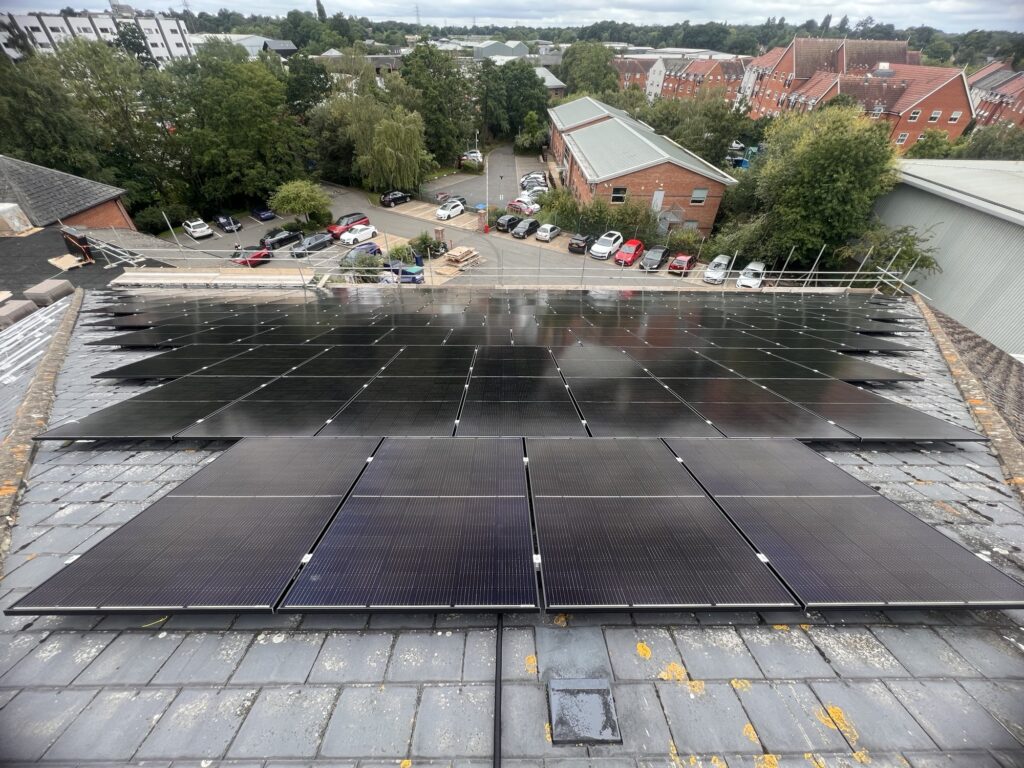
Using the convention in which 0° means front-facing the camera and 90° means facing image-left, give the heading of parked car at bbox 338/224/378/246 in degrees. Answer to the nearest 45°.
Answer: approximately 45°

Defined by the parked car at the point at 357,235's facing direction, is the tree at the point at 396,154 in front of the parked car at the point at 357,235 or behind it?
behind

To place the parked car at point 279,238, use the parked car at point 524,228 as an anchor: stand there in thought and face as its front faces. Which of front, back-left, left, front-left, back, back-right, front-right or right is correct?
front-right

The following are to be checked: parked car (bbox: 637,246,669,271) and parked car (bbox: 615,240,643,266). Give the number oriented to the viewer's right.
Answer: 0

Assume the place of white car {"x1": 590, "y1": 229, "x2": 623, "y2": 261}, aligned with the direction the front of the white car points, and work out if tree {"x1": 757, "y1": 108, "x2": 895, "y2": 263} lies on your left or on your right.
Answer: on your left

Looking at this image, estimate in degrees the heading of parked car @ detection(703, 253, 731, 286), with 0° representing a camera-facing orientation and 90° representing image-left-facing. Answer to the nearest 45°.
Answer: approximately 45°

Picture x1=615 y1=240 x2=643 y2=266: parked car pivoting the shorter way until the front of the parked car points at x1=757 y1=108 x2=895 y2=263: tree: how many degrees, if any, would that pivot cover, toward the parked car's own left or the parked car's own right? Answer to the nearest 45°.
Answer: approximately 135° to the parked car's own left

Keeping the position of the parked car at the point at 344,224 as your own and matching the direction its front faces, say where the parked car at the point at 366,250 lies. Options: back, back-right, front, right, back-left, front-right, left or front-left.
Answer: front-left

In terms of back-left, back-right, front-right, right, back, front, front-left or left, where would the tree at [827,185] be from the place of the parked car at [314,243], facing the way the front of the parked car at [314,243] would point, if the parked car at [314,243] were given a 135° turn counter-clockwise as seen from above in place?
front-right

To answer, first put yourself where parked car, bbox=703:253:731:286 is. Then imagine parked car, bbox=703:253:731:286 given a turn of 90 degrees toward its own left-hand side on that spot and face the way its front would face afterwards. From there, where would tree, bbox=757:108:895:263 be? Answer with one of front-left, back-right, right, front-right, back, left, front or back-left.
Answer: left

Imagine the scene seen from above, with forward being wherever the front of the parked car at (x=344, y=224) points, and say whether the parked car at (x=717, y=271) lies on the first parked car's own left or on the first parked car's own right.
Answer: on the first parked car's own left

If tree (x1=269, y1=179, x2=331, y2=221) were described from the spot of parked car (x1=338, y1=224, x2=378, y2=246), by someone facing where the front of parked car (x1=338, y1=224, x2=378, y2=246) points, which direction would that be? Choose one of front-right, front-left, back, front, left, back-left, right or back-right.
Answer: right
